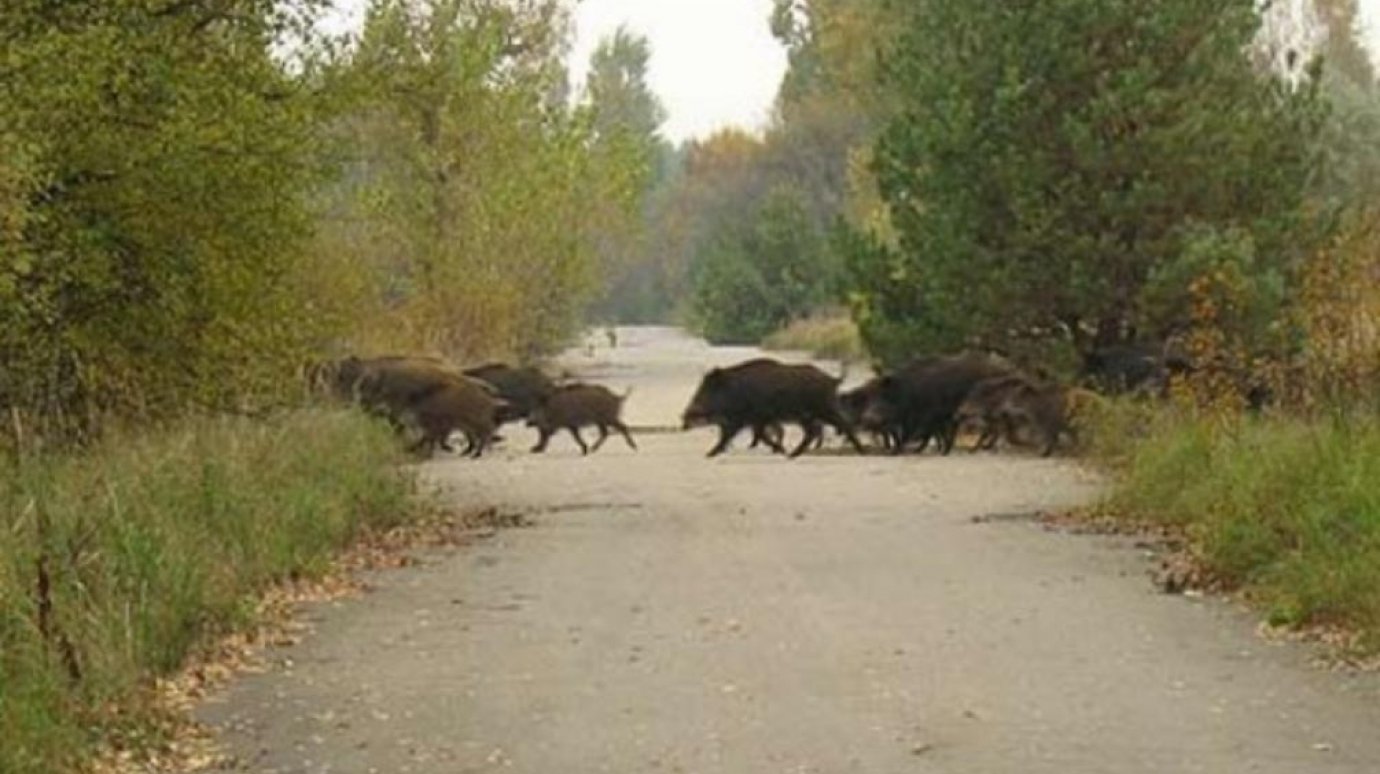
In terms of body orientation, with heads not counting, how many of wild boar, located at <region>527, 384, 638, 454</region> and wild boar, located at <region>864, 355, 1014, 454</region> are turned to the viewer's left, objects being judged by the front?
2

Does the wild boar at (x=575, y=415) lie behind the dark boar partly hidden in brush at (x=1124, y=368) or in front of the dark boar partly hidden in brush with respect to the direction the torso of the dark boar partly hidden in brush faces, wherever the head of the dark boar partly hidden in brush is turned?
in front

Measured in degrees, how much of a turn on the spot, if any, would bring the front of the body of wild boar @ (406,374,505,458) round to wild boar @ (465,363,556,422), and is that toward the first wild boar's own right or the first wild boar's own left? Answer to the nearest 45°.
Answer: approximately 90° to the first wild boar's own right

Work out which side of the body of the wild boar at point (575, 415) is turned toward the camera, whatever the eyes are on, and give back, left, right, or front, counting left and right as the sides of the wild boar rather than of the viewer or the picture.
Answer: left

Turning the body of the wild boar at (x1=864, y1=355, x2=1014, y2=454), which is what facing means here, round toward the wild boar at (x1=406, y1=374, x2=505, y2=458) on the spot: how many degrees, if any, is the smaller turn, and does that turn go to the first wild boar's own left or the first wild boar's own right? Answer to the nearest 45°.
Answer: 0° — it already faces it

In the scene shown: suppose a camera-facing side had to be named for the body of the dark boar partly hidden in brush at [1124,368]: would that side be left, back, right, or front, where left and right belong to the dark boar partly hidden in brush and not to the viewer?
left

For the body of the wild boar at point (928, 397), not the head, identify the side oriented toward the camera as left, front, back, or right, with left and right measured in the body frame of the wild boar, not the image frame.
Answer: left

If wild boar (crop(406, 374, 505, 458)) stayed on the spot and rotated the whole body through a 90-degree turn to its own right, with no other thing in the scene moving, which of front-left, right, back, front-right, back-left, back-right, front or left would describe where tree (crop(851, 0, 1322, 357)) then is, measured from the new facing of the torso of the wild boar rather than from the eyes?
right

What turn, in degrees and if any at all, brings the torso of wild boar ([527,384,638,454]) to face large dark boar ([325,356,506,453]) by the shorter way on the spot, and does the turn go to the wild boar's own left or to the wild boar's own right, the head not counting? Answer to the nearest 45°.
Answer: approximately 45° to the wild boar's own left
